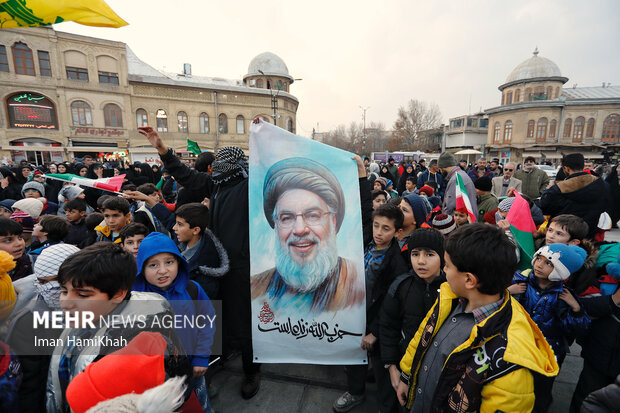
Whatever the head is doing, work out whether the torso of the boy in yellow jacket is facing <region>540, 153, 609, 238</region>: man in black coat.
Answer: no
